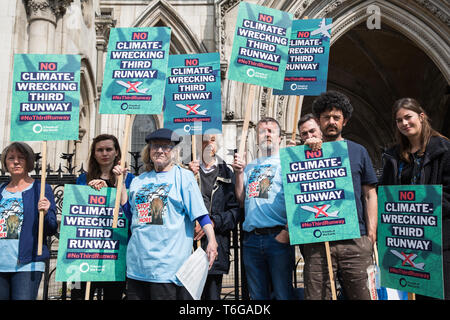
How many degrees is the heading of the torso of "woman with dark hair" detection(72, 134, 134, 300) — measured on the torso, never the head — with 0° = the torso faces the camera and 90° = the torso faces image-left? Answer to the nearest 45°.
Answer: approximately 0°

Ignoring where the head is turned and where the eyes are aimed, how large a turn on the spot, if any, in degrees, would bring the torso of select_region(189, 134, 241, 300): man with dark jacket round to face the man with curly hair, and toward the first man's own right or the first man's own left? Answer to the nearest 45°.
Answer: approximately 90° to the first man's own left

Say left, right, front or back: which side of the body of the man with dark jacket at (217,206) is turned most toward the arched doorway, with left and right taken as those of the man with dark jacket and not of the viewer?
back

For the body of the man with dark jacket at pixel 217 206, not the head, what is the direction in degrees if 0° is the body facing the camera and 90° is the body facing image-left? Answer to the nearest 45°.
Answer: approximately 45°

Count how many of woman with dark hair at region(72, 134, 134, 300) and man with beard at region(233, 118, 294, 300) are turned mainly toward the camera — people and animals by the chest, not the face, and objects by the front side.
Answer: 2

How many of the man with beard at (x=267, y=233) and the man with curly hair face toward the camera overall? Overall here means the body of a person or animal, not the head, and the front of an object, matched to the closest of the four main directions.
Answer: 2

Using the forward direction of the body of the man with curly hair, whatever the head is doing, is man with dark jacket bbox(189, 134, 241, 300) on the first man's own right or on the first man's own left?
on the first man's own right
